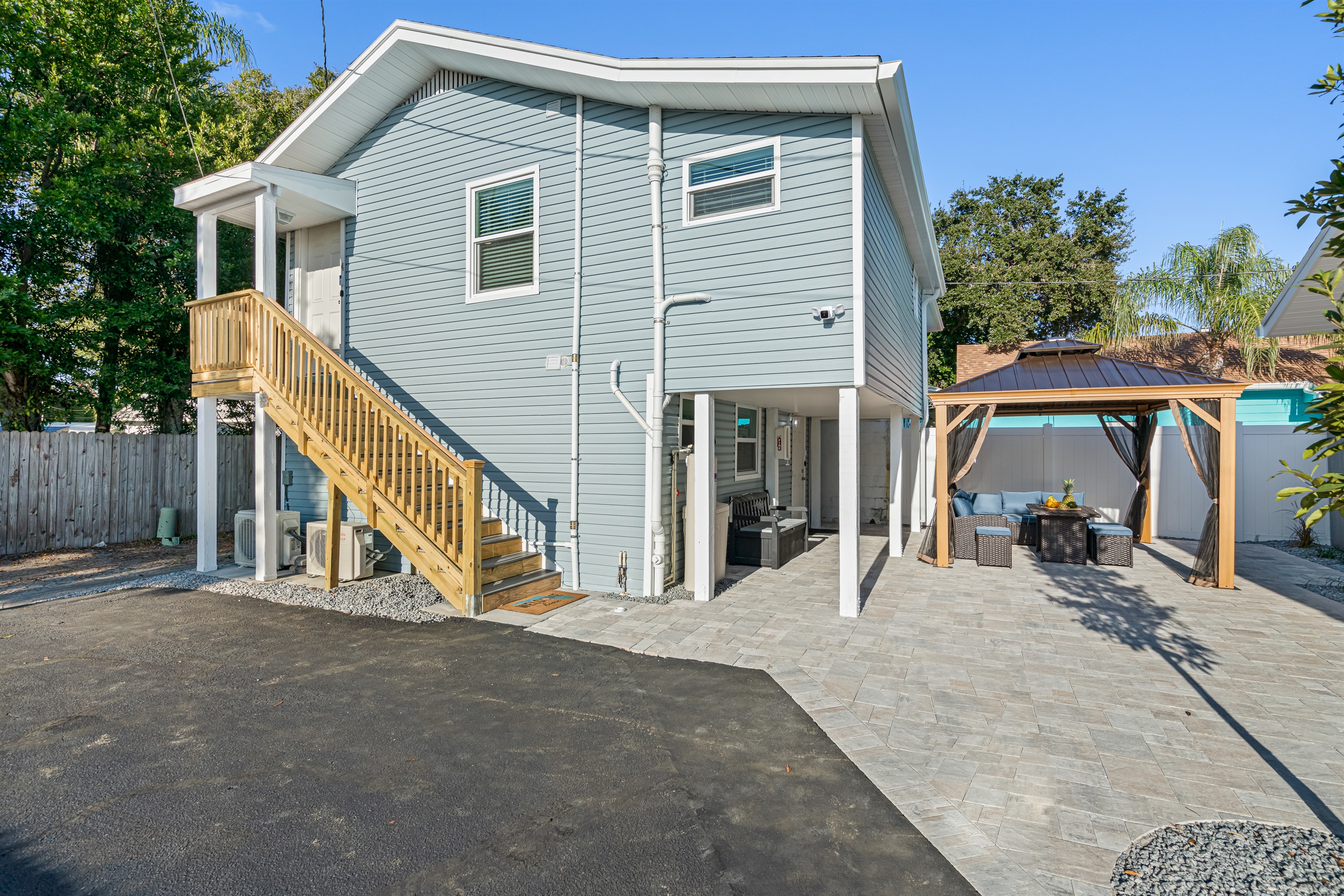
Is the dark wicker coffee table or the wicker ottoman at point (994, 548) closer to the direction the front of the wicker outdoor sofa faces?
the dark wicker coffee table

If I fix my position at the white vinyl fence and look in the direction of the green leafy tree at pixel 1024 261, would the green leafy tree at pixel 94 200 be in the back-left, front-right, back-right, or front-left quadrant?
back-left

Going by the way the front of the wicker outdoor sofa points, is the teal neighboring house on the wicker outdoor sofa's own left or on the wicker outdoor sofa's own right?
on the wicker outdoor sofa's own left

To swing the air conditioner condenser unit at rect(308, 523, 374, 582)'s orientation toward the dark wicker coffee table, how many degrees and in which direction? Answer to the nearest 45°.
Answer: approximately 135° to its left

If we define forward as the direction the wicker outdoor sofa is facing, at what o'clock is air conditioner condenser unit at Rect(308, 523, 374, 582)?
The air conditioner condenser unit is roughly at 3 o'clock from the wicker outdoor sofa.

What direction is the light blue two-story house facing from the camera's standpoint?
toward the camera

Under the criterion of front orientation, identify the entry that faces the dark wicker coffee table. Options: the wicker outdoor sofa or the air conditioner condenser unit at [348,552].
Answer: the wicker outdoor sofa

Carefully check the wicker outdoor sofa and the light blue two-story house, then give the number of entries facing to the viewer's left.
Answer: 0

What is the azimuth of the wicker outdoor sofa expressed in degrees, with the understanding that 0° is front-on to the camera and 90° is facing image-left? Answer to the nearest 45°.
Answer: approximately 315°

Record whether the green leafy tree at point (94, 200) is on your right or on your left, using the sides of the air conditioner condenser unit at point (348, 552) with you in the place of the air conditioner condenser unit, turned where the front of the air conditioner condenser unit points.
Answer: on your right

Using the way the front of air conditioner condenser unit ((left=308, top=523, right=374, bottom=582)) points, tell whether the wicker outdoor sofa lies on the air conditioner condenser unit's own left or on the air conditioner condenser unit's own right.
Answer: on the air conditioner condenser unit's own left

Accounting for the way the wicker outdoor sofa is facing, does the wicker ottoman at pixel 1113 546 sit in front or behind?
in front
